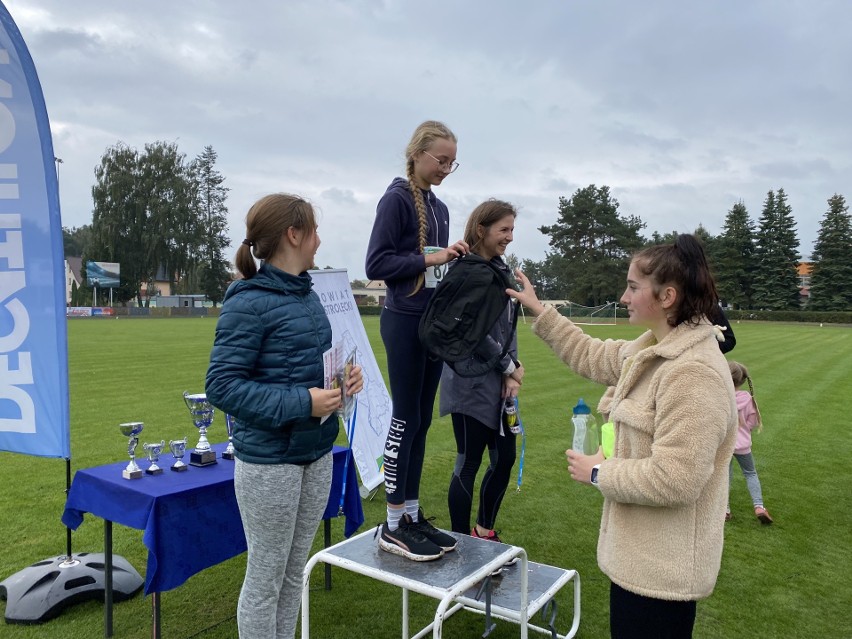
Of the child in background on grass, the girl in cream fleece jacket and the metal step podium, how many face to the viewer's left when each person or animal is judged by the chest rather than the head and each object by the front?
1

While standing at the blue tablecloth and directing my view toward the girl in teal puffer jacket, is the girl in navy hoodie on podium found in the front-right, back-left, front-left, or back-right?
front-left

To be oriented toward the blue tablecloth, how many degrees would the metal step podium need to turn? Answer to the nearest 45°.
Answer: approximately 135° to its right

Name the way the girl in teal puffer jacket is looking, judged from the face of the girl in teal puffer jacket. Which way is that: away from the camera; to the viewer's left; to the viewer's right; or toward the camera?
to the viewer's right

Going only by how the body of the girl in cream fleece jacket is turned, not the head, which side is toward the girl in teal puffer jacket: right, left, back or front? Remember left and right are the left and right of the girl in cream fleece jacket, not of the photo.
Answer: front

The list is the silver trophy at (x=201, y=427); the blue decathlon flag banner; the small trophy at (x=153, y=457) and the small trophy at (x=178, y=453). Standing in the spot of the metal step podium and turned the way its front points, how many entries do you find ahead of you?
0

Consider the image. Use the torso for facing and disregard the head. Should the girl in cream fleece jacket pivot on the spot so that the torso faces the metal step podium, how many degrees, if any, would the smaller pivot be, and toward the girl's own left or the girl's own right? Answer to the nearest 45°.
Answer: approximately 45° to the girl's own right

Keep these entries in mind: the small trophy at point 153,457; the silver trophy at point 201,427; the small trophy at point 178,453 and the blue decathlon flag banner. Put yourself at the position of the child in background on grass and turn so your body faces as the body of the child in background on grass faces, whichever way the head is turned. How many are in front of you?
0

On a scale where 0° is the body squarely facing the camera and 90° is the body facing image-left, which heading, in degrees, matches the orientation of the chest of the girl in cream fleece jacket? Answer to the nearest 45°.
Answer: approximately 90°

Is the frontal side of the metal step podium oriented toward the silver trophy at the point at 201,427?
no

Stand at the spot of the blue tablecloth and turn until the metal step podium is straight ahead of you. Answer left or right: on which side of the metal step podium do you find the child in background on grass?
left

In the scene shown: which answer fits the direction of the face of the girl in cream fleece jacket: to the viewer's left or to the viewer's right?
to the viewer's left

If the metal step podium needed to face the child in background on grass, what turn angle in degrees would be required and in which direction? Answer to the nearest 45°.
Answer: approximately 90° to its left

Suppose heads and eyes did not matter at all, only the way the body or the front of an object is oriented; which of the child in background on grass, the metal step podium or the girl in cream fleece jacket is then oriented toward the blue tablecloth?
the girl in cream fleece jacket
